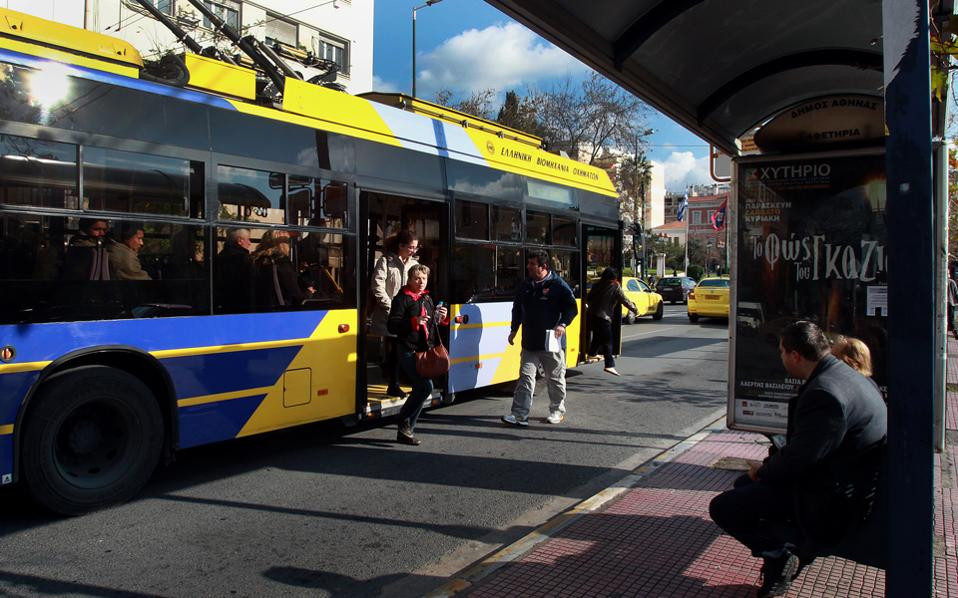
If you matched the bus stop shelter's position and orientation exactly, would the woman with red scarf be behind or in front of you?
in front

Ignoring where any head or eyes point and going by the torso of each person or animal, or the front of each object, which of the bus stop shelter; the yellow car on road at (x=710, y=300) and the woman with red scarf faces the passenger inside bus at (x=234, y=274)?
the bus stop shelter

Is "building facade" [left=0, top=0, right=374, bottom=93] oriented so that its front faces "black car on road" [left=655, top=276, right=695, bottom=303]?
no

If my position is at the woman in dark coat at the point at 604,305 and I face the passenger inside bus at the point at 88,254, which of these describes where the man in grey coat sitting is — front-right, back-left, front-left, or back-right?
front-left

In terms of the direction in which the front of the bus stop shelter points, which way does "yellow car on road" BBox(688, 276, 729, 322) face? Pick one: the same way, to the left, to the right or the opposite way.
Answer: to the right

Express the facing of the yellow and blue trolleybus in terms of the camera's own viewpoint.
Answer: facing away from the viewer and to the right of the viewer

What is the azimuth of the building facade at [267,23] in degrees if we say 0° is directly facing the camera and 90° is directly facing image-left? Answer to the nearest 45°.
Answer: approximately 315°

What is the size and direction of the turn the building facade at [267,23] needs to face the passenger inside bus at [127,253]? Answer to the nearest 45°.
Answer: approximately 45° to its right

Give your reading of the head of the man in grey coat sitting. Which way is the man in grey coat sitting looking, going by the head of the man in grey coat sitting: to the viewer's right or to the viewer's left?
to the viewer's left

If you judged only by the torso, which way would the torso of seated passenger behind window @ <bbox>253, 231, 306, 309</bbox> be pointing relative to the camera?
to the viewer's right

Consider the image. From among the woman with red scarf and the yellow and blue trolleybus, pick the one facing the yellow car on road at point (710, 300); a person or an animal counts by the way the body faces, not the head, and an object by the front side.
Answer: the yellow and blue trolleybus

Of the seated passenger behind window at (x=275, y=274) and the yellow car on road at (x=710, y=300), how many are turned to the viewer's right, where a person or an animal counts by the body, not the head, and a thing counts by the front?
1

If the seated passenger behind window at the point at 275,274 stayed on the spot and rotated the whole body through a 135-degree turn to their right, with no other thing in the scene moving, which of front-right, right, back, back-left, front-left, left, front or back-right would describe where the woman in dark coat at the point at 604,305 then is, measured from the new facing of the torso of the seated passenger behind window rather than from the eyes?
back

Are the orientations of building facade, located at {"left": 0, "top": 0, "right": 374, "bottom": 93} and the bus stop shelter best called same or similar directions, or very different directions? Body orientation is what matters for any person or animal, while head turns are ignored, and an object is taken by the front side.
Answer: very different directions

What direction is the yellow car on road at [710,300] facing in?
away from the camera

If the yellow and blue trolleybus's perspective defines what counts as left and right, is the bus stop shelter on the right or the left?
on its right

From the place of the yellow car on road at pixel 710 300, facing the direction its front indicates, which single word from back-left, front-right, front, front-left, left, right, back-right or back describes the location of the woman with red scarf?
back
